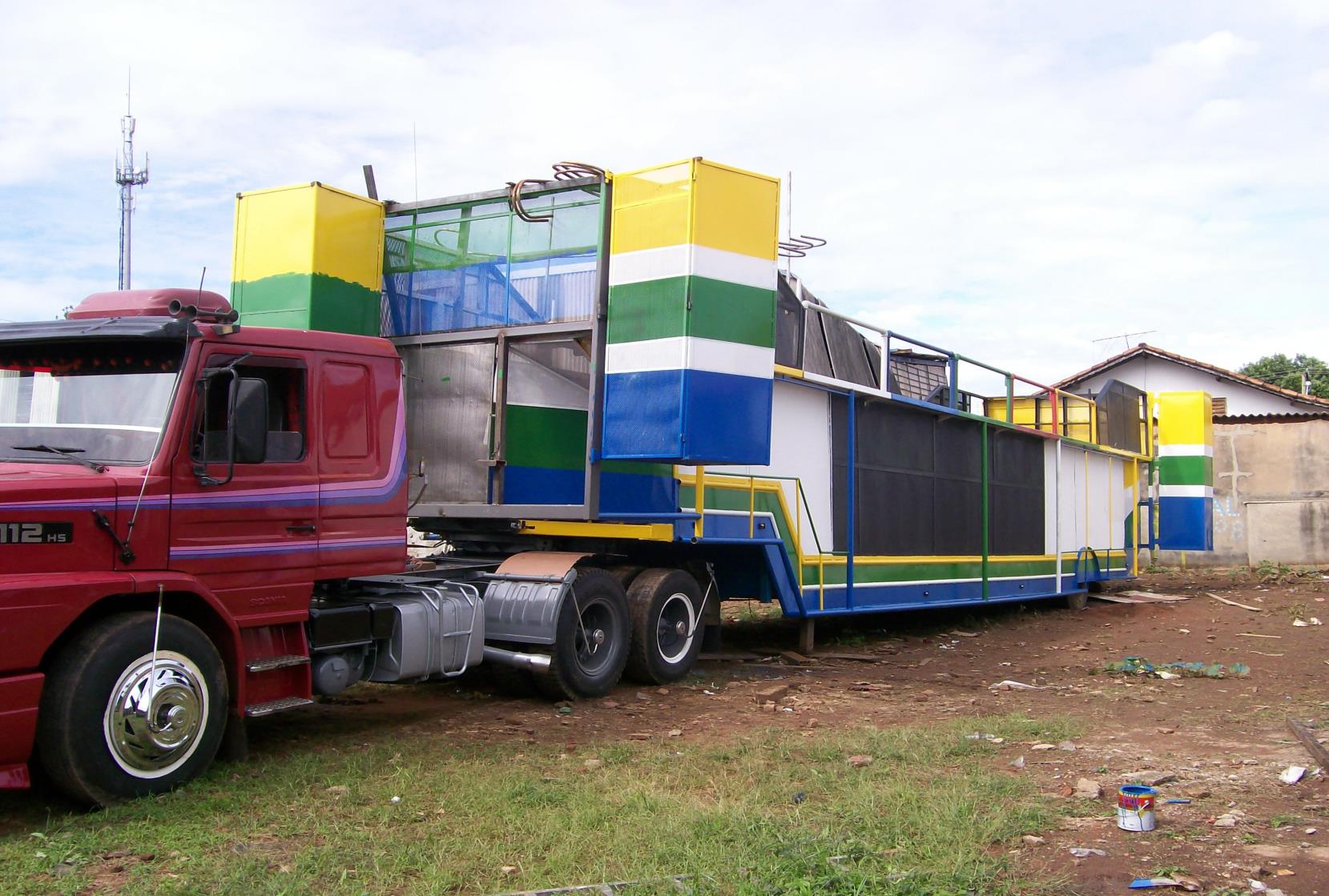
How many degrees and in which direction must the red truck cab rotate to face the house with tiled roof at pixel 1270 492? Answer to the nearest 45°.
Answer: approximately 180°

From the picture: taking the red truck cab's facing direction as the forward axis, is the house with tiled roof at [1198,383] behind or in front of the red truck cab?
behind

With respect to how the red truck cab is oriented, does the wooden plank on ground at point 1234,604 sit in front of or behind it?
behind

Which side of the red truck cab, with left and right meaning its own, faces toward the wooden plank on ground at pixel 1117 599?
back

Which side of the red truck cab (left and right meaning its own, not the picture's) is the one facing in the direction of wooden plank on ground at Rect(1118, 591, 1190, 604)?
back

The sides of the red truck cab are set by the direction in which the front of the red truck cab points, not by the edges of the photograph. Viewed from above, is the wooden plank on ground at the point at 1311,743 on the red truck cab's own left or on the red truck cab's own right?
on the red truck cab's own left

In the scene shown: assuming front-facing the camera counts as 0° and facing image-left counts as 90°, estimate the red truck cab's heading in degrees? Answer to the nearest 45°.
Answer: approximately 45°
